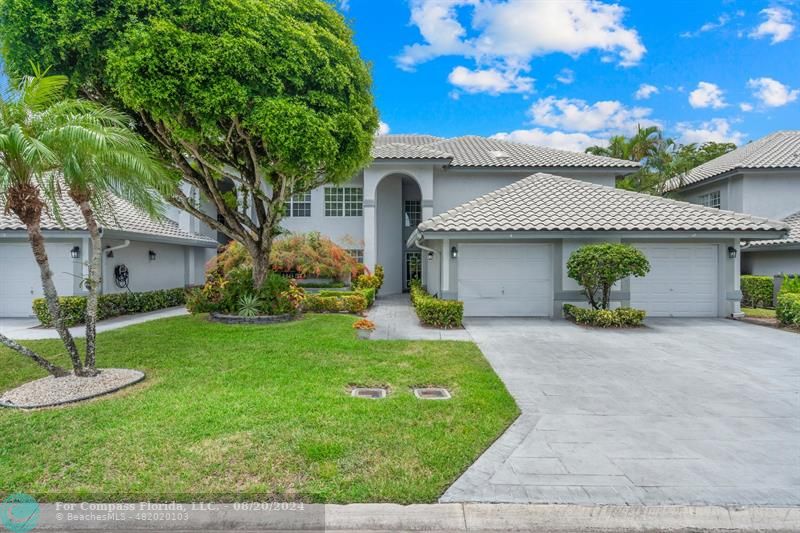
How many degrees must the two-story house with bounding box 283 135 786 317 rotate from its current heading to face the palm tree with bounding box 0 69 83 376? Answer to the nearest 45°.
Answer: approximately 45° to its right

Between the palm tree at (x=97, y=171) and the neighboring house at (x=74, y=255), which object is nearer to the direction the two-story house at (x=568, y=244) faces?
the palm tree

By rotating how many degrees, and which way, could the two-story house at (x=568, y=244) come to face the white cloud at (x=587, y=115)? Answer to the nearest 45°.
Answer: approximately 180°

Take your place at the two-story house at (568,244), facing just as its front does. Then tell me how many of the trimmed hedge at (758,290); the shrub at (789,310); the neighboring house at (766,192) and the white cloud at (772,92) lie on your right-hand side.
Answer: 0

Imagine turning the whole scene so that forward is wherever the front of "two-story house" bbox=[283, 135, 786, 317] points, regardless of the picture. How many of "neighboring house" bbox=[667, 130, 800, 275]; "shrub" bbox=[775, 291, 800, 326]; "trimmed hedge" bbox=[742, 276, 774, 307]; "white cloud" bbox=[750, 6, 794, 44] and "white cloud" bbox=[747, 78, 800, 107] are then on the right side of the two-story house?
0

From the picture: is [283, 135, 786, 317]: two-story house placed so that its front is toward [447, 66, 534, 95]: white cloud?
no

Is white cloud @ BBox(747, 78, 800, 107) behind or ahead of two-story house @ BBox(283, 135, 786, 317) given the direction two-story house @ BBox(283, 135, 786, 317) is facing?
behind

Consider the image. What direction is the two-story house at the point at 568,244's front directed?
toward the camera

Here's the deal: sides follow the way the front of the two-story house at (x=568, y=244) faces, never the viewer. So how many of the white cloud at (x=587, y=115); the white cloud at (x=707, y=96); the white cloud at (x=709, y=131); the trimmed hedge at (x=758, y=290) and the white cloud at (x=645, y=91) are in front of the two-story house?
0

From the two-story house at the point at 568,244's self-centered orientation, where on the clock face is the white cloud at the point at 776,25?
The white cloud is roughly at 8 o'clock from the two-story house.

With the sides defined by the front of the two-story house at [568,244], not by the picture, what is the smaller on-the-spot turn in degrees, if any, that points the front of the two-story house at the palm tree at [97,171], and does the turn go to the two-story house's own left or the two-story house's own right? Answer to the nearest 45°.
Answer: approximately 45° to the two-story house's own right

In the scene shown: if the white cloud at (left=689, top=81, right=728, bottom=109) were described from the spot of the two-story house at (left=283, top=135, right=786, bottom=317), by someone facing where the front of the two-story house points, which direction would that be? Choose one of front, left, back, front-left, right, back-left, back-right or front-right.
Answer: back-left
